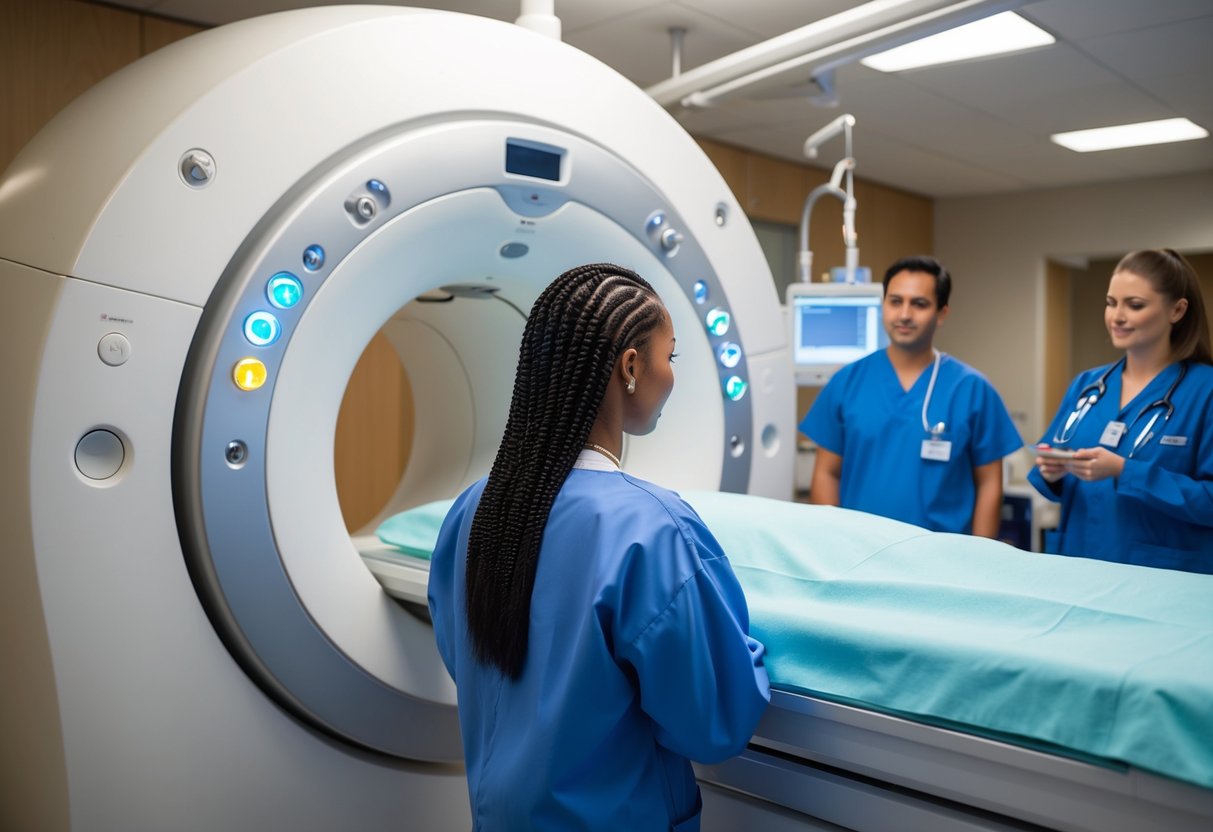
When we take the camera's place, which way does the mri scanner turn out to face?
facing the viewer and to the right of the viewer

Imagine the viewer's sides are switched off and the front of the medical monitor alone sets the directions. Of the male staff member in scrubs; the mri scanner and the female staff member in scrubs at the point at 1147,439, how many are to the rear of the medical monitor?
0

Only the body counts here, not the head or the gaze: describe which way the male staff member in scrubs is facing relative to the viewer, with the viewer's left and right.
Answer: facing the viewer

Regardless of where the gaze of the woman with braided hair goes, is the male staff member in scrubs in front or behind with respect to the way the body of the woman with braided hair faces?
in front

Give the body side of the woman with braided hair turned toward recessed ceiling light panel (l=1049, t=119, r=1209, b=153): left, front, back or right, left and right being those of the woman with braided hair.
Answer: front

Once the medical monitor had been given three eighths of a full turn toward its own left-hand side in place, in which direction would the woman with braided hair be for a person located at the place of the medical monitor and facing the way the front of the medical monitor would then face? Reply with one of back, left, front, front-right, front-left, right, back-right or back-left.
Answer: back-right

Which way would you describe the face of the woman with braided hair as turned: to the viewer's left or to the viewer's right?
to the viewer's right

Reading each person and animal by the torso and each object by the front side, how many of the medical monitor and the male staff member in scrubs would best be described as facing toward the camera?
2

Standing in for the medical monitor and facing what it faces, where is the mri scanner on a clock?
The mri scanner is roughly at 1 o'clock from the medical monitor.

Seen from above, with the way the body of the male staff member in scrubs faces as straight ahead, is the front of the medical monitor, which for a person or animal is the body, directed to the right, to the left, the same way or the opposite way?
the same way

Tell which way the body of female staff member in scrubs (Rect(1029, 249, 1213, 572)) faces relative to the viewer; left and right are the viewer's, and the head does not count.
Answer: facing the viewer and to the left of the viewer

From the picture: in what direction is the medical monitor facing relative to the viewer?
toward the camera

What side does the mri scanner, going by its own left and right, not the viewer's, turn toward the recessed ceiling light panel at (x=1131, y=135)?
left

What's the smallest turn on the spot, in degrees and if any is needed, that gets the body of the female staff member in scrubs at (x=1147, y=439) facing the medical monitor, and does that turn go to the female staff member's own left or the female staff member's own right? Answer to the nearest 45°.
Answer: approximately 90° to the female staff member's own right

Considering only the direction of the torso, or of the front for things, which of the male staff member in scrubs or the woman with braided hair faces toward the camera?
the male staff member in scrubs

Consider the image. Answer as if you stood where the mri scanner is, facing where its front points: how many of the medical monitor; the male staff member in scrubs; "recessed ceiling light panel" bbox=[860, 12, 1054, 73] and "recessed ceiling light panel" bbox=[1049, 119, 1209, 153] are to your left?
4
